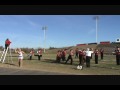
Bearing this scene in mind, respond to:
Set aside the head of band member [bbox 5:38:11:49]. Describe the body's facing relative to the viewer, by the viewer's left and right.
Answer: facing to the right of the viewer
